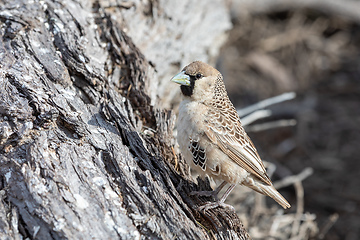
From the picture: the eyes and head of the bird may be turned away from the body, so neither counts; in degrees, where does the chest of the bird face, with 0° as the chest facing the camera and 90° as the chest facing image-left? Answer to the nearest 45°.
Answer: approximately 90°
